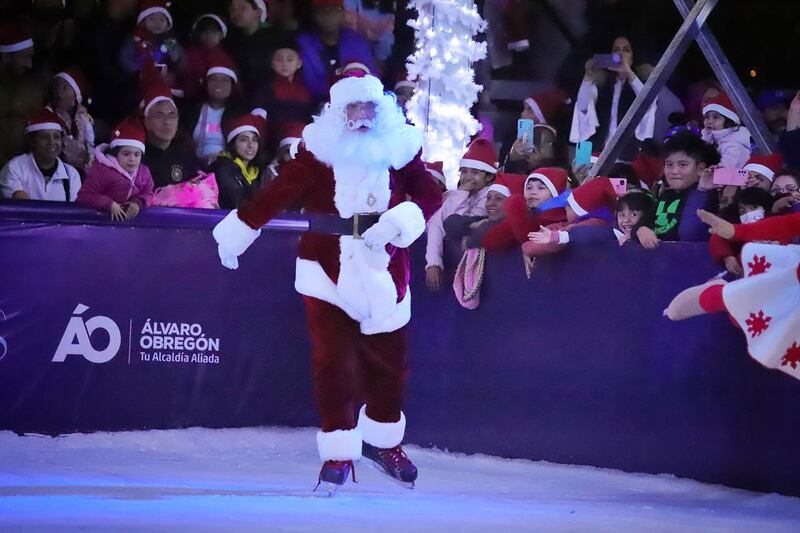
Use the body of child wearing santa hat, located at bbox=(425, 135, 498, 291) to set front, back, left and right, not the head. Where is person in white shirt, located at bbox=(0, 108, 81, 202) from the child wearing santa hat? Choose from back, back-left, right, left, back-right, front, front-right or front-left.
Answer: front-right

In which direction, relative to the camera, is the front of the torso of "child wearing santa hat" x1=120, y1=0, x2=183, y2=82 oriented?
toward the camera

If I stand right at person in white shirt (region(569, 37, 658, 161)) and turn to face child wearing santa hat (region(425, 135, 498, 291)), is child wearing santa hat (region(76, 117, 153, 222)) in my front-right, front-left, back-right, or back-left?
front-right

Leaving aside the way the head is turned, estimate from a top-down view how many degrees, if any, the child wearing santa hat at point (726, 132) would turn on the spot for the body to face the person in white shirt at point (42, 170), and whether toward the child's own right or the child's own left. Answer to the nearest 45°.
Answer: approximately 45° to the child's own right

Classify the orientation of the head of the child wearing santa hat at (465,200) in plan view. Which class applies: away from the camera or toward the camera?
toward the camera

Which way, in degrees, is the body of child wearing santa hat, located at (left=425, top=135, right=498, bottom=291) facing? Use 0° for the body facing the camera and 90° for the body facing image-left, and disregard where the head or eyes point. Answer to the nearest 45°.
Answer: approximately 45°

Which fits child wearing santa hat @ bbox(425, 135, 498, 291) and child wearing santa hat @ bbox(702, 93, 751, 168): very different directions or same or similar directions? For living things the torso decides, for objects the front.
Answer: same or similar directions

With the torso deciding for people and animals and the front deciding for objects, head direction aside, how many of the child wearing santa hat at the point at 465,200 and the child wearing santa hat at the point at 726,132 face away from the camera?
0

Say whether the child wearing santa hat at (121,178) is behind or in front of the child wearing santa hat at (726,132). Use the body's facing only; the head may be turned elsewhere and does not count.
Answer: in front

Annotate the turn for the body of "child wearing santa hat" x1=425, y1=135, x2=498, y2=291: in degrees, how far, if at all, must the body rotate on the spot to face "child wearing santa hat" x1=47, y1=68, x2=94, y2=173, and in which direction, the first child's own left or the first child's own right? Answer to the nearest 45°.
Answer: approximately 45° to the first child's own right
